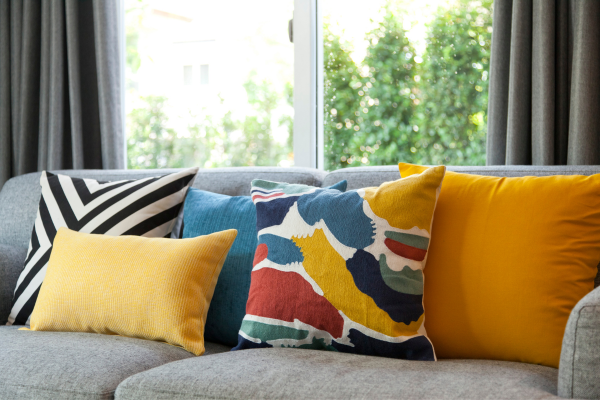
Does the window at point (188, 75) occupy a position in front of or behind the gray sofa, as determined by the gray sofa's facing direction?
behind

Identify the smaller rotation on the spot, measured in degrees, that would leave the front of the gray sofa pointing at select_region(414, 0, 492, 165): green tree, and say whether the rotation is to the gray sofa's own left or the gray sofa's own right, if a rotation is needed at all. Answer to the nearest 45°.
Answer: approximately 135° to the gray sofa's own left

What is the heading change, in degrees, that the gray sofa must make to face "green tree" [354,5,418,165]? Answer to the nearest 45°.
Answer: approximately 180°

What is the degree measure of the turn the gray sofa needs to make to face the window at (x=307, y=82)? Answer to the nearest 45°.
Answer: approximately 180°

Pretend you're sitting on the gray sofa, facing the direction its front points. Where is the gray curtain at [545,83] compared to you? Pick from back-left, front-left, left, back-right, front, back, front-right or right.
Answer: back-left

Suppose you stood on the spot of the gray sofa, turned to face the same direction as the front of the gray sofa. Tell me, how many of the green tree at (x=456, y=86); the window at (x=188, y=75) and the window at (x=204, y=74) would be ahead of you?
0

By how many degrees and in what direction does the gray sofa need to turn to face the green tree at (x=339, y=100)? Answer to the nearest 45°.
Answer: approximately 180°

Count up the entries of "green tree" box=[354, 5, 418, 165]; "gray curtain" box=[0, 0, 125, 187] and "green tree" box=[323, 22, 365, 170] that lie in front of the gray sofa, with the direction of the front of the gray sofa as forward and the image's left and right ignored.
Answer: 0

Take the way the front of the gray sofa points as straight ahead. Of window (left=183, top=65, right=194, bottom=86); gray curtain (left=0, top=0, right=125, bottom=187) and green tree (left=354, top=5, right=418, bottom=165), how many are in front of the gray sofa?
0

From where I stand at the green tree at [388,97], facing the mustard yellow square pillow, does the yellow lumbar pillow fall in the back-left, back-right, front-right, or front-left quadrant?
front-right

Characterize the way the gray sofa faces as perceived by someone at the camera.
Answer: facing the viewer
